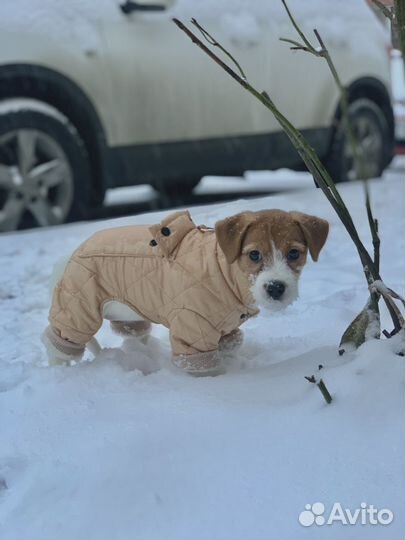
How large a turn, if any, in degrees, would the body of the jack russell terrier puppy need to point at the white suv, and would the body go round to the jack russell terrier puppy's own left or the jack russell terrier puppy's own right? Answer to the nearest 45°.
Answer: approximately 135° to the jack russell terrier puppy's own left

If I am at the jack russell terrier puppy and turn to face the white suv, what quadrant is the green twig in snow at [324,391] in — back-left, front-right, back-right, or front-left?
back-right

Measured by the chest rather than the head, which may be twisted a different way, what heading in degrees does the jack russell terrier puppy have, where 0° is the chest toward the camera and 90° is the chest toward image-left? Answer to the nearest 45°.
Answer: approximately 315°
